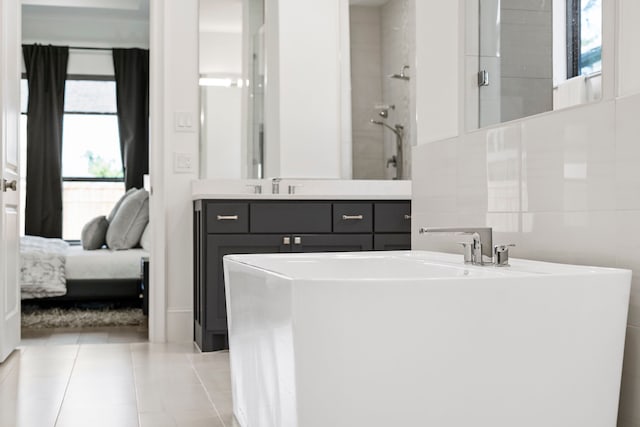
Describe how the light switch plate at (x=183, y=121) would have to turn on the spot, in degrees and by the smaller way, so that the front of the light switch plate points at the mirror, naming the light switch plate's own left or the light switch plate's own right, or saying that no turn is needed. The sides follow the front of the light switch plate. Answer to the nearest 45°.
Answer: approximately 90° to the light switch plate's own left

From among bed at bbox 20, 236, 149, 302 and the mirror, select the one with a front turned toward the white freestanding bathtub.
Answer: the mirror

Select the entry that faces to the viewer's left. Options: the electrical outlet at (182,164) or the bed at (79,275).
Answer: the bed

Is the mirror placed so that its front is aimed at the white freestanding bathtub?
yes

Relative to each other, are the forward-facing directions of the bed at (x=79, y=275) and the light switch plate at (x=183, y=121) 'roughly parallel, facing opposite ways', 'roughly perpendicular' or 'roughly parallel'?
roughly perpendicular

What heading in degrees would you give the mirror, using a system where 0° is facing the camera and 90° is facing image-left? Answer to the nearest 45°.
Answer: approximately 0°

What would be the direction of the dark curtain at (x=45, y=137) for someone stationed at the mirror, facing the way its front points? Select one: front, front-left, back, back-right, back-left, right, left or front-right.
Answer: back-right

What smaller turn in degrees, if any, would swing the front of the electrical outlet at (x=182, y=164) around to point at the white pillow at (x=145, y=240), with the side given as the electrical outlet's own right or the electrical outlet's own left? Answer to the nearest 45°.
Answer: approximately 180°
